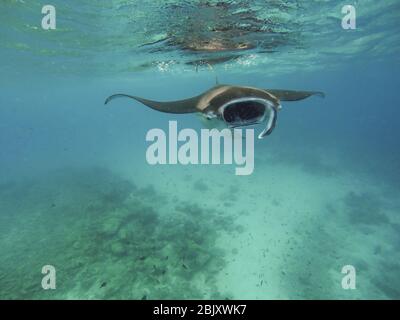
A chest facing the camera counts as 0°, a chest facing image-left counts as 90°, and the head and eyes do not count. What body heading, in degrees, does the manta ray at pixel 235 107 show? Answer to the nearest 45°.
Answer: approximately 315°
